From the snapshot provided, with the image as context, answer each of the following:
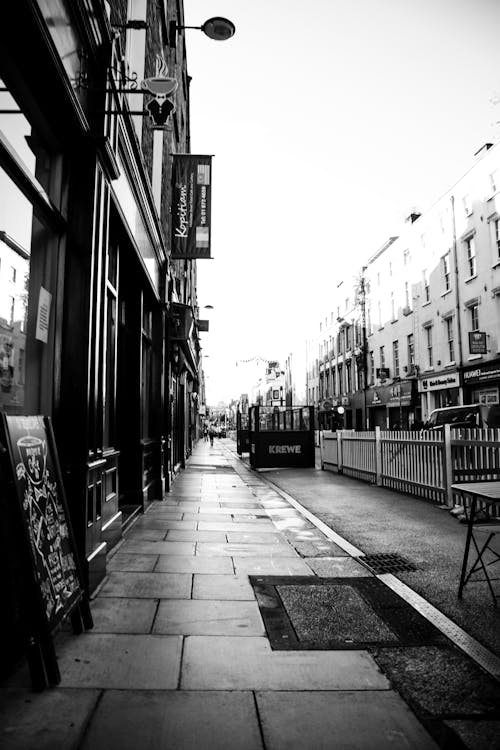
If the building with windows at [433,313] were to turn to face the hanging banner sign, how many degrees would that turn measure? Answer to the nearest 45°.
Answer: approximately 45° to its left

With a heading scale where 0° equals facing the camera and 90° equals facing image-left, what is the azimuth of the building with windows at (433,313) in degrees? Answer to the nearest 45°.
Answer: approximately 45°

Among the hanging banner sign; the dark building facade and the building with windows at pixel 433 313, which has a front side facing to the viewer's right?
the dark building facade

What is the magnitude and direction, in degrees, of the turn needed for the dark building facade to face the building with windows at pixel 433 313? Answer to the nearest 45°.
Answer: approximately 45° to its left

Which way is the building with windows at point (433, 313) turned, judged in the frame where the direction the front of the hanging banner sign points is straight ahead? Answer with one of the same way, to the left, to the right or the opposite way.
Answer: to the right

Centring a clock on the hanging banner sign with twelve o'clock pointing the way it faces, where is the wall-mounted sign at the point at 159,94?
The wall-mounted sign is roughly at 12 o'clock from the hanging banner sign.

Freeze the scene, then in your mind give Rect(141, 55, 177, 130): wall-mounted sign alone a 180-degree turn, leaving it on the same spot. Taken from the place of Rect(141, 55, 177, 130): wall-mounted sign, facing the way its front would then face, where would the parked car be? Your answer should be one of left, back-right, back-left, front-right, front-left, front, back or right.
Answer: front-right

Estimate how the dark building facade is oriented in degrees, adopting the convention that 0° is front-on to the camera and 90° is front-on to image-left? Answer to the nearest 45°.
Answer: approximately 270°

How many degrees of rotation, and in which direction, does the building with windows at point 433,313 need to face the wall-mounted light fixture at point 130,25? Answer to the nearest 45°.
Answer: approximately 45° to its left

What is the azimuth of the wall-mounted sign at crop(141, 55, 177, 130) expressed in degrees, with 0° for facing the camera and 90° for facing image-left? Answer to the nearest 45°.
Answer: approximately 0°

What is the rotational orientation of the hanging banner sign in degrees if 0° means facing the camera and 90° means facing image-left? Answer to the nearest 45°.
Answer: approximately 0°

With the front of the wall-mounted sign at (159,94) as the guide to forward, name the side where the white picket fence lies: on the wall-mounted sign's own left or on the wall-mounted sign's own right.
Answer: on the wall-mounted sign's own left

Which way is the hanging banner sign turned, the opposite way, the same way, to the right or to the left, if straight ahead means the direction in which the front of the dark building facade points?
to the right
